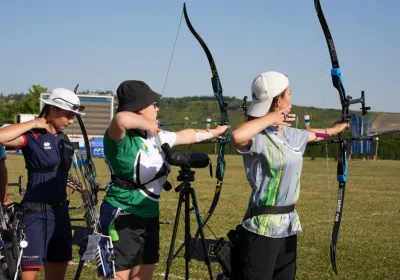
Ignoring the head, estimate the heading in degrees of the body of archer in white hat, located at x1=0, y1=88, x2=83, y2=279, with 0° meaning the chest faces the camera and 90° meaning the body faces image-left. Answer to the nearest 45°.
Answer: approximately 315°
